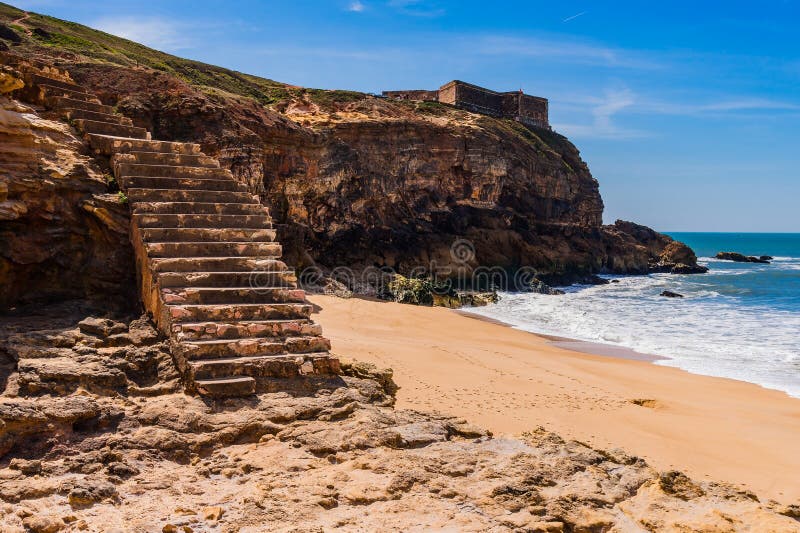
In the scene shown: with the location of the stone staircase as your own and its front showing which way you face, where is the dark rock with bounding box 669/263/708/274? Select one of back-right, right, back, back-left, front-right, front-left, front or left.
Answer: back-left

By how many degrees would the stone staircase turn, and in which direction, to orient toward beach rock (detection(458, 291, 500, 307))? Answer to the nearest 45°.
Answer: approximately 135° to its left

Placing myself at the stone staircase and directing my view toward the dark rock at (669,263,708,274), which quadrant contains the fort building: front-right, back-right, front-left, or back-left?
front-left

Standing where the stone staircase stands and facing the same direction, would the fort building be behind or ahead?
behind

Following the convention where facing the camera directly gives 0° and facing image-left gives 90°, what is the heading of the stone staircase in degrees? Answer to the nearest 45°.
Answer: approximately 0°
